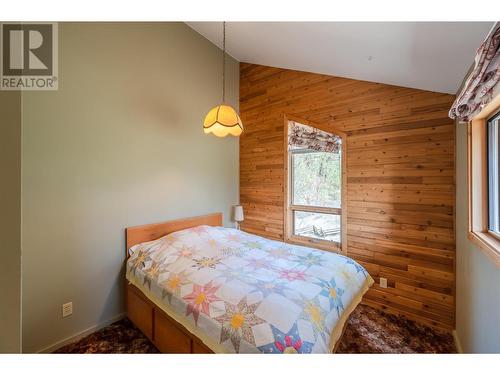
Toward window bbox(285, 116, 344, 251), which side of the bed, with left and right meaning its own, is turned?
left

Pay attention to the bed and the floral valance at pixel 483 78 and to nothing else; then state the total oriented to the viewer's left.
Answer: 1

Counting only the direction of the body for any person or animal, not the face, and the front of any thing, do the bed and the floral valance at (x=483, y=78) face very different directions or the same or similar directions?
very different directions

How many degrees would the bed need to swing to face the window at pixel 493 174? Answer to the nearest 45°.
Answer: approximately 45° to its left

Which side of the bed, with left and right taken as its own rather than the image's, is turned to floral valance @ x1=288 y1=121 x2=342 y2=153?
left

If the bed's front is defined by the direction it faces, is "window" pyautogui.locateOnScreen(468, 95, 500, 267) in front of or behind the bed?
in front

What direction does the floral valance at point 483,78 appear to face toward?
to the viewer's left

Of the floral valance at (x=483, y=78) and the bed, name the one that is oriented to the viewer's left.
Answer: the floral valance

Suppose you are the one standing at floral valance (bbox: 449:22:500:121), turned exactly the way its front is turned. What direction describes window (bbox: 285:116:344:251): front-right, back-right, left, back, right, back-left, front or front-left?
front-right

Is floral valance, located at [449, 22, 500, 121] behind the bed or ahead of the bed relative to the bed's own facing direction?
ahead
